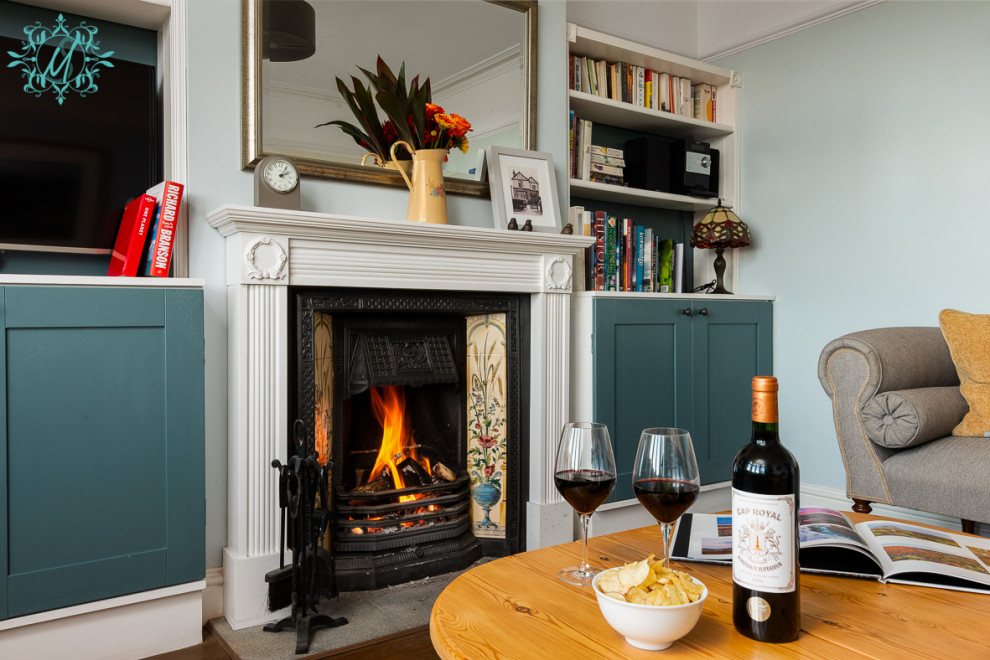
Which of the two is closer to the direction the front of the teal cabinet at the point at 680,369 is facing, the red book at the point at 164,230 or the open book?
the open book

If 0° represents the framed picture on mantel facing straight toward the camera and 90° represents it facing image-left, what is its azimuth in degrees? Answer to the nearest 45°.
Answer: approximately 315°

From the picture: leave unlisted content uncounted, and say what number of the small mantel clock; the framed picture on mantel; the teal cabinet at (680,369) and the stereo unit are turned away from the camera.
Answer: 0

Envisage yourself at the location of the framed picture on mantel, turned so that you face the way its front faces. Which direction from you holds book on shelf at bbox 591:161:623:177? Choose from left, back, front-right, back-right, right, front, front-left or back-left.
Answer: left

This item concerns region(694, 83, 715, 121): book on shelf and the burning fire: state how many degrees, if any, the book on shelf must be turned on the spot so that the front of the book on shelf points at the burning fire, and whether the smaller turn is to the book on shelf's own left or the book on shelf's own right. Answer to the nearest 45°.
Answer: approximately 90° to the book on shelf's own right

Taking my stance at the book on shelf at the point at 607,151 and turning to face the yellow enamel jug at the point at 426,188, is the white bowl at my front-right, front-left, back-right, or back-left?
front-left

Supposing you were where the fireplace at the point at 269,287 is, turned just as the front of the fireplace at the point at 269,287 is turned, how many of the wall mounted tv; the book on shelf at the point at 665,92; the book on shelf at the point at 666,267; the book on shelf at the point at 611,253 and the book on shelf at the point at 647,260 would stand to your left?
4

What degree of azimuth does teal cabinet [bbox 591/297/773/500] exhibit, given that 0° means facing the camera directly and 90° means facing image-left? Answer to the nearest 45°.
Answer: approximately 315°

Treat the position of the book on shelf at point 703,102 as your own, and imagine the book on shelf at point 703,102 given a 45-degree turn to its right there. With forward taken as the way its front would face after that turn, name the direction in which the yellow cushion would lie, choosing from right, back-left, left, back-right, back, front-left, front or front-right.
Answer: front-left

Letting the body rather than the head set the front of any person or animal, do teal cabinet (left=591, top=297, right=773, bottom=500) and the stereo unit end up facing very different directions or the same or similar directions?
same or similar directions

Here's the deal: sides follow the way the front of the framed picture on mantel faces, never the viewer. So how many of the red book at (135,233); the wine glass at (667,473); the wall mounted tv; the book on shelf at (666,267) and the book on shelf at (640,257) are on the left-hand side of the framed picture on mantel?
2

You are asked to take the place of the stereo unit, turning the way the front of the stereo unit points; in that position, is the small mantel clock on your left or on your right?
on your right

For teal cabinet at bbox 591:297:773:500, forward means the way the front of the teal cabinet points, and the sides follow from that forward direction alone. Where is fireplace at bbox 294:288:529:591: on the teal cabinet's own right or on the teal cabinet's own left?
on the teal cabinet's own right

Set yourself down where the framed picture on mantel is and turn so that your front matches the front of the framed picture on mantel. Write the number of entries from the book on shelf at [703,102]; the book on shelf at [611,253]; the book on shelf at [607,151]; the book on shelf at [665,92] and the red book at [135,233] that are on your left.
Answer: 4

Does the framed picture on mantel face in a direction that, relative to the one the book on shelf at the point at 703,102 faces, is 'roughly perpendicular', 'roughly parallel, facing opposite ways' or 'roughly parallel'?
roughly parallel

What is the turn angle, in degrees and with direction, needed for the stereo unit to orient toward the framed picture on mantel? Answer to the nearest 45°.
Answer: approximately 90° to its right

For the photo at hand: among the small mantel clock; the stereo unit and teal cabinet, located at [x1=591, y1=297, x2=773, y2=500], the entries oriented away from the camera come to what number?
0
